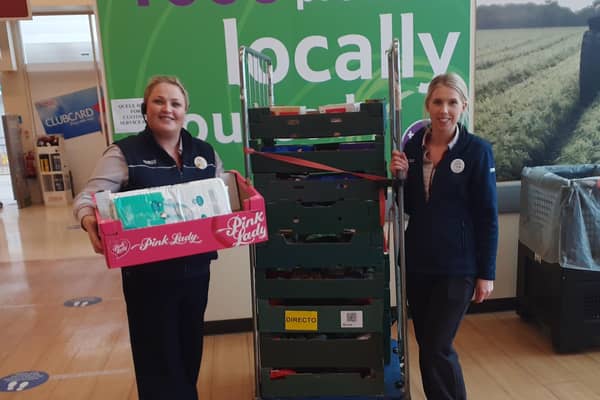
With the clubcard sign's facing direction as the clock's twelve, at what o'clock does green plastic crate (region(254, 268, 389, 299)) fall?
The green plastic crate is roughly at 12 o'clock from the clubcard sign.

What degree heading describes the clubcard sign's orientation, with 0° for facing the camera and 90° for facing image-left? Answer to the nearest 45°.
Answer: approximately 0°

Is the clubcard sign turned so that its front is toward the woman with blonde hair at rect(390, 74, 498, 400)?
yes

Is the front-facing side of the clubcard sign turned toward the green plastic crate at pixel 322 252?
yes

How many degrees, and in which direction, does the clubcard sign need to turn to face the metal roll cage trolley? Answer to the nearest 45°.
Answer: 0° — it already faces it

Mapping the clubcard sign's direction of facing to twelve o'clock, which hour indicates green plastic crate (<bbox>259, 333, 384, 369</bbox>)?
The green plastic crate is roughly at 12 o'clock from the clubcard sign.
